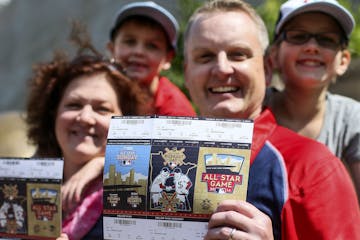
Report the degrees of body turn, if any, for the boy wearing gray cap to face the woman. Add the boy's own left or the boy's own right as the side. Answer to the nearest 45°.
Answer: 0° — they already face them

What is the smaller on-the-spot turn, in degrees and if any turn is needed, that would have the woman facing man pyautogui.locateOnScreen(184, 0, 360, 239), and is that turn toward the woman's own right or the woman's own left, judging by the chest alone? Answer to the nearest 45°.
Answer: approximately 45° to the woman's own left

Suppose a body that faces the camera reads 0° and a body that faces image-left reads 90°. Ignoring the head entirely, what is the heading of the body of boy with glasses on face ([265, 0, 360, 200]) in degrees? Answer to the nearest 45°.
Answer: approximately 0°

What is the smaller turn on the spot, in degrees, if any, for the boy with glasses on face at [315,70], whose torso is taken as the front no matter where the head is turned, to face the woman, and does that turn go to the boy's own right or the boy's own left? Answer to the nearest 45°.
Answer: approximately 45° to the boy's own right

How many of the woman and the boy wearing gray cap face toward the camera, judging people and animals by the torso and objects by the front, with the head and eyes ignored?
2

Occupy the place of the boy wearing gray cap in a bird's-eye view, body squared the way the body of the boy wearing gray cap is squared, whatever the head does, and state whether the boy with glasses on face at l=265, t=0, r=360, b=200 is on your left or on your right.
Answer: on your left

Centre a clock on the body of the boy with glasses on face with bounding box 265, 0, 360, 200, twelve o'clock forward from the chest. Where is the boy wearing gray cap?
The boy wearing gray cap is roughly at 4 o'clock from the boy with glasses on face.
